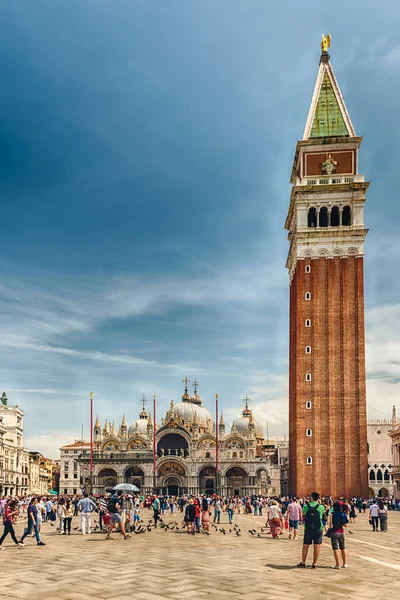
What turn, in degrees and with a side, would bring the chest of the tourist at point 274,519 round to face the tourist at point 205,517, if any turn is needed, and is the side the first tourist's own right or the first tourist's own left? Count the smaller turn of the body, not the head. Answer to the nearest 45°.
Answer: approximately 45° to the first tourist's own left

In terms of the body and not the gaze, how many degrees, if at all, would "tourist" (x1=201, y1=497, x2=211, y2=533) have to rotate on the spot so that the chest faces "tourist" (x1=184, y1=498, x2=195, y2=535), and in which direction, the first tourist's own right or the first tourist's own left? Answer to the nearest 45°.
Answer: approximately 135° to the first tourist's own left

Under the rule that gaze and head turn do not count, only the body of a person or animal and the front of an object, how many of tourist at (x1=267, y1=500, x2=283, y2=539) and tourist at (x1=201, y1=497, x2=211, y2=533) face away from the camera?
2

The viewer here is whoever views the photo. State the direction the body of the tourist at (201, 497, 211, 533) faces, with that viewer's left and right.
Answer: facing away from the viewer

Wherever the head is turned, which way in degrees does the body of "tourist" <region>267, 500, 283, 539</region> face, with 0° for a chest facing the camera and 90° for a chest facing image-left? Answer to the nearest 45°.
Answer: approximately 180°
